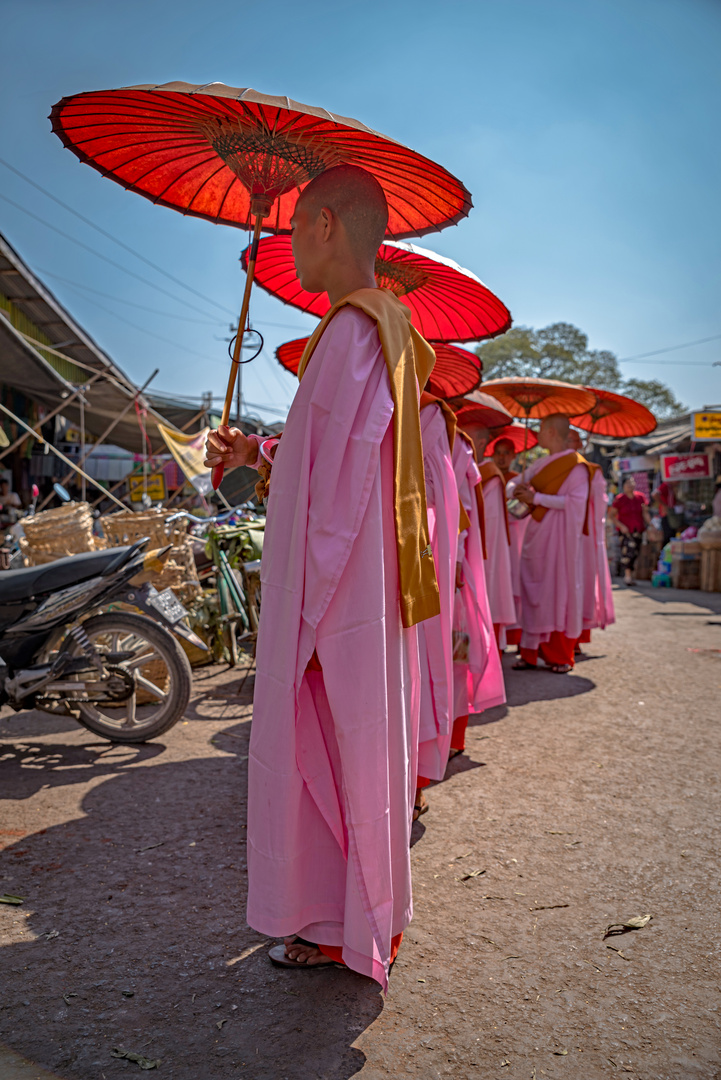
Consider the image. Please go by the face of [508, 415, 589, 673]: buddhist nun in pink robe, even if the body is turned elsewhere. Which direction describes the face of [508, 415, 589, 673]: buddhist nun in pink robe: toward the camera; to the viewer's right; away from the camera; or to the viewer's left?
to the viewer's left

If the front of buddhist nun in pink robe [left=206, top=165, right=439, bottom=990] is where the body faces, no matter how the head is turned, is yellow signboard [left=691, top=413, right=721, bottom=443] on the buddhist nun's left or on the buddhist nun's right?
on the buddhist nun's right

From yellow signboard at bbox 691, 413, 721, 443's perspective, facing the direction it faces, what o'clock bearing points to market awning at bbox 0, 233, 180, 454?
The market awning is roughly at 2 o'clock from the yellow signboard.

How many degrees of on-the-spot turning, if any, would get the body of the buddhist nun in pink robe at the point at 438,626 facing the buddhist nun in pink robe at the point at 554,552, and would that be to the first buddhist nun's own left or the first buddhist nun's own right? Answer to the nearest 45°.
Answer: approximately 90° to the first buddhist nun's own right

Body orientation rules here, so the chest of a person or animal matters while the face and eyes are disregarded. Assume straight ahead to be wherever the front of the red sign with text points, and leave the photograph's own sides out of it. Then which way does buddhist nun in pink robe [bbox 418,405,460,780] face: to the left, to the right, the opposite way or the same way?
to the right

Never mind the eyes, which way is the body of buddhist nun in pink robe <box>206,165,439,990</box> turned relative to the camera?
to the viewer's left

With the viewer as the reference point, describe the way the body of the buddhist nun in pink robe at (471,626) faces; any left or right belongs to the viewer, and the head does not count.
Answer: facing to the left of the viewer

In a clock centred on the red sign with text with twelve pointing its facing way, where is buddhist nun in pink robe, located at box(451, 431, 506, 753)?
The buddhist nun in pink robe is roughly at 12 o'clock from the red sign with text.

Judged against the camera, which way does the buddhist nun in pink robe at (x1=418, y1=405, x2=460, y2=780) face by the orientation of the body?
to the viewer's left

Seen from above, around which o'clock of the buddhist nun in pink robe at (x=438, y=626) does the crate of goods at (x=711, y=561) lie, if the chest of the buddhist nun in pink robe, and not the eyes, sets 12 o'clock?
The crate of goods is roughly at 4 o'clock from the buddhist nun in pink robe.

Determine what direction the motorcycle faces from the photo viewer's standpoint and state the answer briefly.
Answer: facing to the left of the viewer

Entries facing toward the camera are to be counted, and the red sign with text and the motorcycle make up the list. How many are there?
1

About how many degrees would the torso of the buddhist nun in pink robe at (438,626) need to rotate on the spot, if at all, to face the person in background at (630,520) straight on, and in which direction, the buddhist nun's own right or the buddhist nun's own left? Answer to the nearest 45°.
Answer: approximately 90° to the buddhist nun's own right
